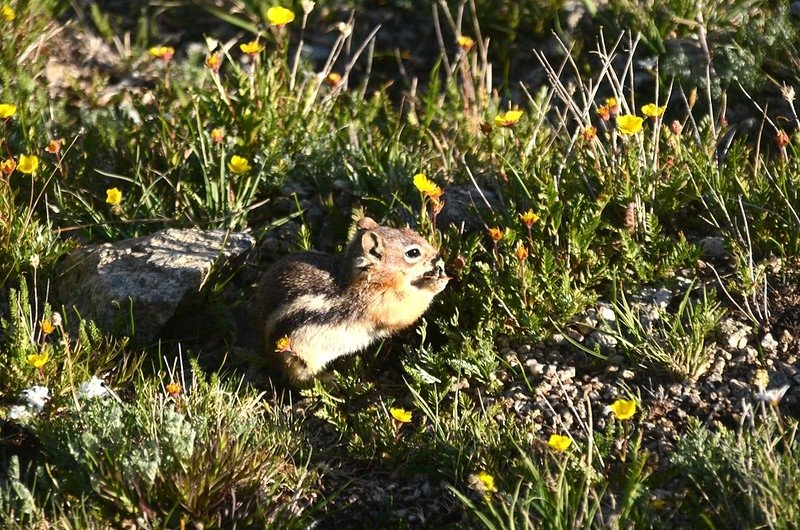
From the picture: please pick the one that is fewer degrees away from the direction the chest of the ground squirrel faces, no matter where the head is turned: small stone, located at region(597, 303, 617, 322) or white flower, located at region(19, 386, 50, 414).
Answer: the small stone

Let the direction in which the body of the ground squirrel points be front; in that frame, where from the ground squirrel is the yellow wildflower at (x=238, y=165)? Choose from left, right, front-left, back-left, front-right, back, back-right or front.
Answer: back-left

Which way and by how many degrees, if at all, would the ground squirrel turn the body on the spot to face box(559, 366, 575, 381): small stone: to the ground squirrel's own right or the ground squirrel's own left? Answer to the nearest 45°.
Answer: approximately 45° to the ground squirrel's own right

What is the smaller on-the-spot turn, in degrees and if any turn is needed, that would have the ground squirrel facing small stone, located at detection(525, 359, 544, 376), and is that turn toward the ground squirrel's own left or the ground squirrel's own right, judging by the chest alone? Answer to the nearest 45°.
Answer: approximately 45° to the ground squirrel's own right

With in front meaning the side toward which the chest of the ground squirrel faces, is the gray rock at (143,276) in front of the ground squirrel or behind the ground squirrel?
behind

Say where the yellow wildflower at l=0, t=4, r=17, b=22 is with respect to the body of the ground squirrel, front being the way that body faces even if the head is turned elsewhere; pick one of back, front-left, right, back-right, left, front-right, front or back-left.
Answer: back-left

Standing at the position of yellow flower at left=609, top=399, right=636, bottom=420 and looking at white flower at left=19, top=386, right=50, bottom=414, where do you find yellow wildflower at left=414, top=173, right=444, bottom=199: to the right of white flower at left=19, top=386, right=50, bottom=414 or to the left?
right

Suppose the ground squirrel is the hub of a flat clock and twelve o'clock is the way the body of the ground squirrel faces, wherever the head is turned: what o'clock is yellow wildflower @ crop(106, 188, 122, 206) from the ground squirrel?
The yellow wildflower is roughly at 7 o'clock from the ground squirrel.

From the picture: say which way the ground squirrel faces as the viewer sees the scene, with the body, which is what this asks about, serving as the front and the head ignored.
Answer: to the viewer's right

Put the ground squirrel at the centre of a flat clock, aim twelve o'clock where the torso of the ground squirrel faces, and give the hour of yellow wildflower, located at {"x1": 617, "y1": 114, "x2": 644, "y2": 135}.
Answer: The yellow wildflower is roughly at 10 o'clock from the ground squirrel.
